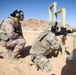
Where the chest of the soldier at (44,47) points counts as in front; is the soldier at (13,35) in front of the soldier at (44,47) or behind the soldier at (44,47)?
behind

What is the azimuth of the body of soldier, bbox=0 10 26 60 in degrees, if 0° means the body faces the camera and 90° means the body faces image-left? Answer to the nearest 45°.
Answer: approximately 270°

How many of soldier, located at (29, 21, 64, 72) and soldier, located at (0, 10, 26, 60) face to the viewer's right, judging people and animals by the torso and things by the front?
2

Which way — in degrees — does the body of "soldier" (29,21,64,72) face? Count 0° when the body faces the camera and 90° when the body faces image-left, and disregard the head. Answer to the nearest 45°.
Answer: approximately 270°

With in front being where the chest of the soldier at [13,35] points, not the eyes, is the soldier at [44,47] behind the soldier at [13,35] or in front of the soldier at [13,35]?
in front
